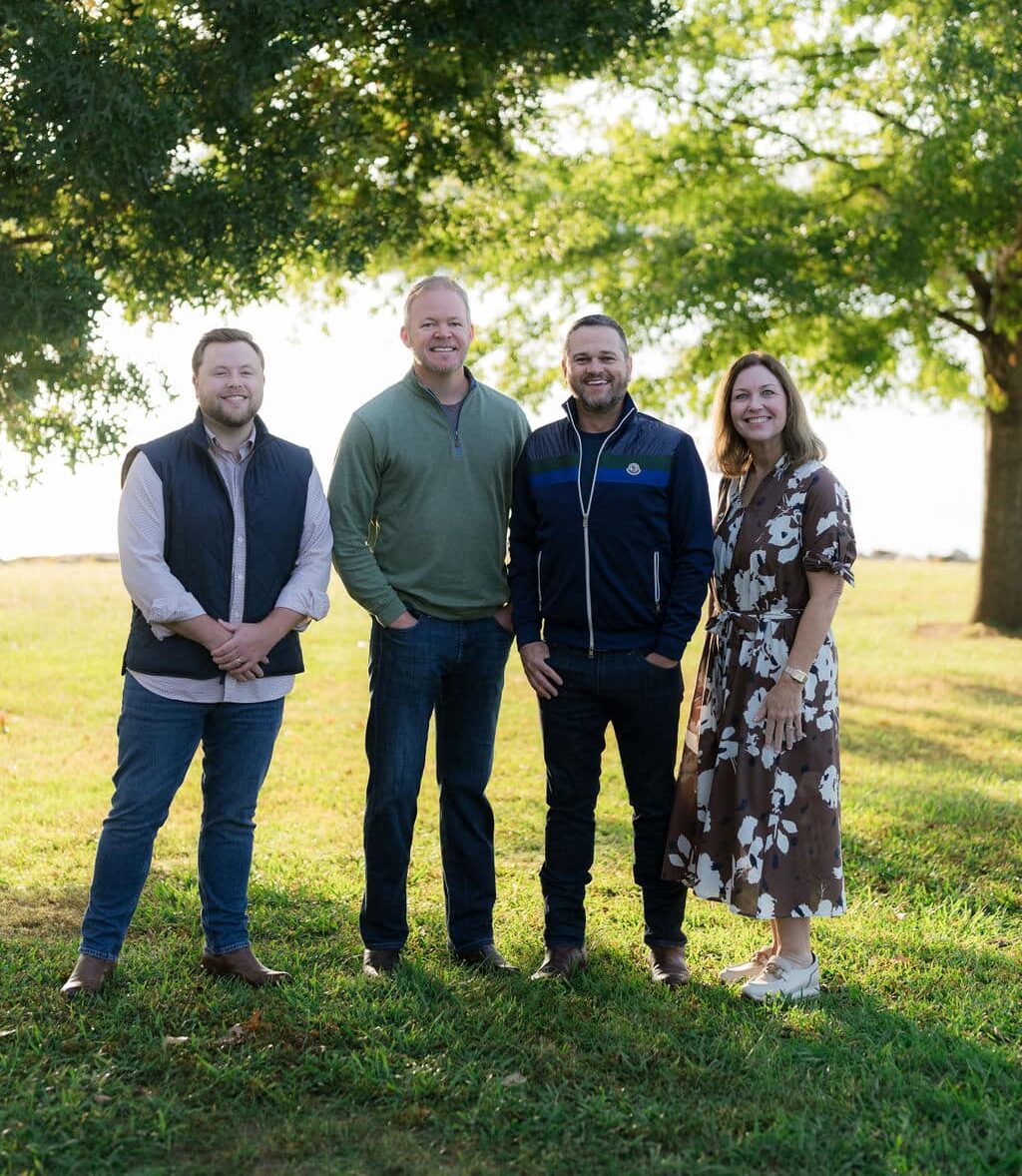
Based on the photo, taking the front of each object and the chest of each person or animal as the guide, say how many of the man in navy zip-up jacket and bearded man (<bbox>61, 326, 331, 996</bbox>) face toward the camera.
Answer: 2

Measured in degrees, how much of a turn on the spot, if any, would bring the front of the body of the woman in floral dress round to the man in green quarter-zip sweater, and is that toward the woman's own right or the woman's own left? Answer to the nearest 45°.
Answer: approximately 45° to the woman's own right

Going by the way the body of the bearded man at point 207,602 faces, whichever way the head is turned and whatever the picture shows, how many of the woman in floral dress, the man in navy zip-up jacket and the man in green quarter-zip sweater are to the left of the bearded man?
3

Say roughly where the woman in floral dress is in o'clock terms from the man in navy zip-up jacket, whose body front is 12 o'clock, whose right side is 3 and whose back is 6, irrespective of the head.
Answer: The woman in floral dress is roughly at 9 o'clock from the man in navy zip-up jacket.

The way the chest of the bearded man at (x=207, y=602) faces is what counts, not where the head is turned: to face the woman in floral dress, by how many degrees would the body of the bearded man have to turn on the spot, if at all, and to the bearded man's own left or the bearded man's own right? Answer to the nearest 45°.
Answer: approximately 90° to the bearded man's own left

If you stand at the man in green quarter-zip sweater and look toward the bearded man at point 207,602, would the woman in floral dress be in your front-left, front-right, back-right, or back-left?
back-left

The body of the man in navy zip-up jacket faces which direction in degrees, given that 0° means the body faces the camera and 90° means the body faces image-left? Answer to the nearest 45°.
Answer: approximately 0°
